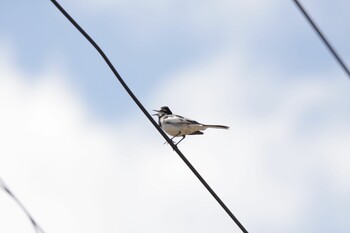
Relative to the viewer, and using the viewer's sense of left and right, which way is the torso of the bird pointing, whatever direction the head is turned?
facing to the left of the viewer
